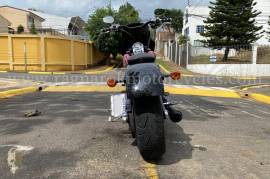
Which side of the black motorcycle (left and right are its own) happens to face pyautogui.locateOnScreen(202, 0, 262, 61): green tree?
front

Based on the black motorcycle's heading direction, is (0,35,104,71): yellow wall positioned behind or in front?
in front

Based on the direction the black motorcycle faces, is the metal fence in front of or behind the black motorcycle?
in front

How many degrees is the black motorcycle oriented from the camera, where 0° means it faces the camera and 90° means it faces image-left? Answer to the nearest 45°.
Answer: approximately 180°
